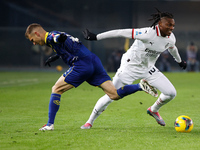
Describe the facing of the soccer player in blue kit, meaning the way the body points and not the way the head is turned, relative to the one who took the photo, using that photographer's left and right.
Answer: facing to the left of the viewer

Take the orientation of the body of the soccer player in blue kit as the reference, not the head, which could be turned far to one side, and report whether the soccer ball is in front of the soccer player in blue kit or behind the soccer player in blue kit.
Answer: behind

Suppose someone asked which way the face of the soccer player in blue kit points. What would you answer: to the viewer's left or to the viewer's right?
to the viewer's left

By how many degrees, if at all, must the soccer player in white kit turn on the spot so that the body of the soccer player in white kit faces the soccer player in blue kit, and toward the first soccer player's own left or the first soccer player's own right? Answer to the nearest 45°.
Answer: approximately 90° to the first soccer player's own right

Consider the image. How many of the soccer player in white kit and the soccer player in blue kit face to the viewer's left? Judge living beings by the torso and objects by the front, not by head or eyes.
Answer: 1
